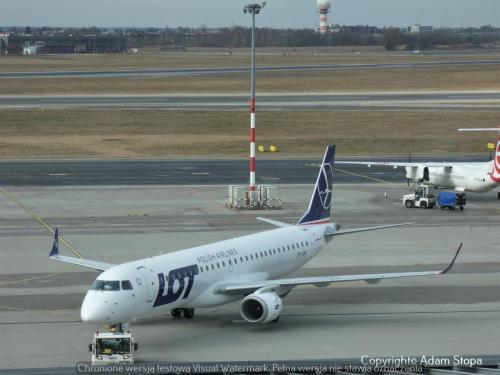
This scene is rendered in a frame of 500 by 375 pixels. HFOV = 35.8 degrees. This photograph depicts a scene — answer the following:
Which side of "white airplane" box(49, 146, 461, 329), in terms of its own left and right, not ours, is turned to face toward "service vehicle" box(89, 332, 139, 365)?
front

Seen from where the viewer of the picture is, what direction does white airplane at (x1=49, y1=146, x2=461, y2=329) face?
facing the viewer and to the left of the viewer

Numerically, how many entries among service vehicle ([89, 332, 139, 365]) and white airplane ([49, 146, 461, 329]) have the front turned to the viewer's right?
0
